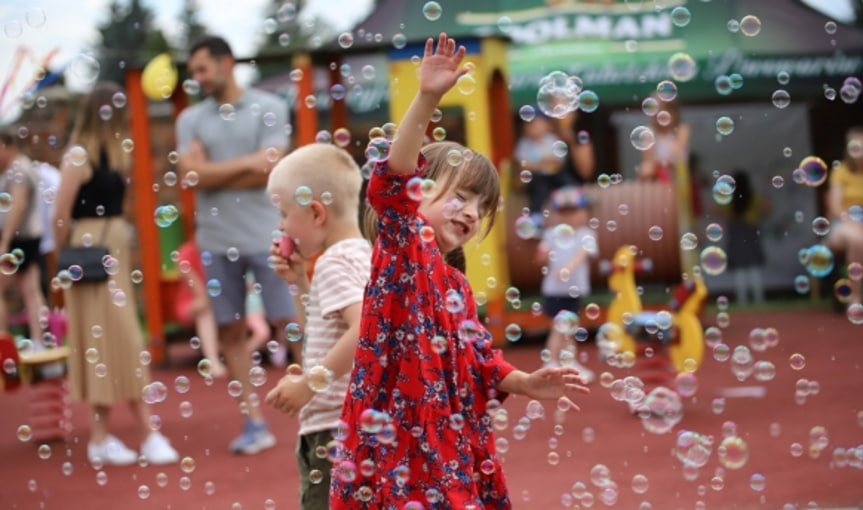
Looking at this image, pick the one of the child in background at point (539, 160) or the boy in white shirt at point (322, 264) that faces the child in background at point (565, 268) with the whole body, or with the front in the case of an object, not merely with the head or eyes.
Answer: the child in background at point (539, 160)

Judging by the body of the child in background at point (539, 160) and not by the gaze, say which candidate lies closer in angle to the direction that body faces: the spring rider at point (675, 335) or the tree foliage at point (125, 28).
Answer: the spring rider

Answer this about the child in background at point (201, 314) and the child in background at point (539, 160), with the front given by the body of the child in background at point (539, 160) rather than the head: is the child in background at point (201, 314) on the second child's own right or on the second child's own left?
on the second child's own right

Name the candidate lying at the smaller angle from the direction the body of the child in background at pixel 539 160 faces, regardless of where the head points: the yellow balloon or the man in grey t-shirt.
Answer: the man in grey t-shirt

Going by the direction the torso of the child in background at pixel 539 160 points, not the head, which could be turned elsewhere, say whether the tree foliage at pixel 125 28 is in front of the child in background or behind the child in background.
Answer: behind

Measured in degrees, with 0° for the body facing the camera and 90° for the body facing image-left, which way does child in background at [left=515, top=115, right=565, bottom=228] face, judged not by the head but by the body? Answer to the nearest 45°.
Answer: approximately 0°

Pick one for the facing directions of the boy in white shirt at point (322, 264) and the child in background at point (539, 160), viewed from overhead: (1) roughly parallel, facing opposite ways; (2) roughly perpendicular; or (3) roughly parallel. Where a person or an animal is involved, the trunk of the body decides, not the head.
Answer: roughly perpendicular
